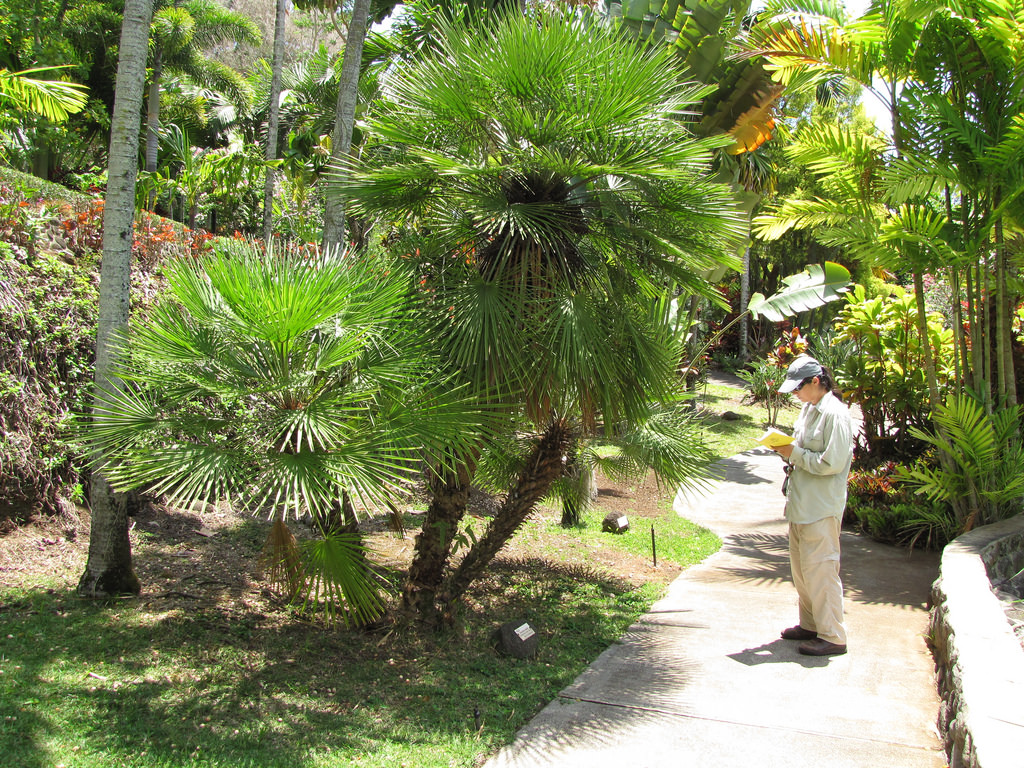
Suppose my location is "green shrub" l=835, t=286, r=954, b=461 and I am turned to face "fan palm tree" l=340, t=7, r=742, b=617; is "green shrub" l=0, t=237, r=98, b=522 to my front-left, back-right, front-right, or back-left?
front-right

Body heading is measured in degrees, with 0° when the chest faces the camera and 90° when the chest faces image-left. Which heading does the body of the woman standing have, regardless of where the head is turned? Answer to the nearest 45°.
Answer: approximately 90°

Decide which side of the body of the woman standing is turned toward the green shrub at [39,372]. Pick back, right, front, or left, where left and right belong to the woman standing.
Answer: front

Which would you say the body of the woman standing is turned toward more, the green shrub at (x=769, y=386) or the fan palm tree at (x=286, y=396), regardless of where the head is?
the fan palm tree

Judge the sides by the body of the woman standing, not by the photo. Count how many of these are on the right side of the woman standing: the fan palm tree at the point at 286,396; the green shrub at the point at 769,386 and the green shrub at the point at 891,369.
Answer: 2

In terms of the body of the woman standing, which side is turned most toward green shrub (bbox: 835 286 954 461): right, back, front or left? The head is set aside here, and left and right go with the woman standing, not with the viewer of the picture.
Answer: right

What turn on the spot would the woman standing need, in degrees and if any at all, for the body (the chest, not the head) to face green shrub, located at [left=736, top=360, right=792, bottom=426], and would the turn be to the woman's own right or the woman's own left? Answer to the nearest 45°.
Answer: approximately 90° to the woman's own right

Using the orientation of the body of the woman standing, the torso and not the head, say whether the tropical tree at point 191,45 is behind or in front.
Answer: in front
